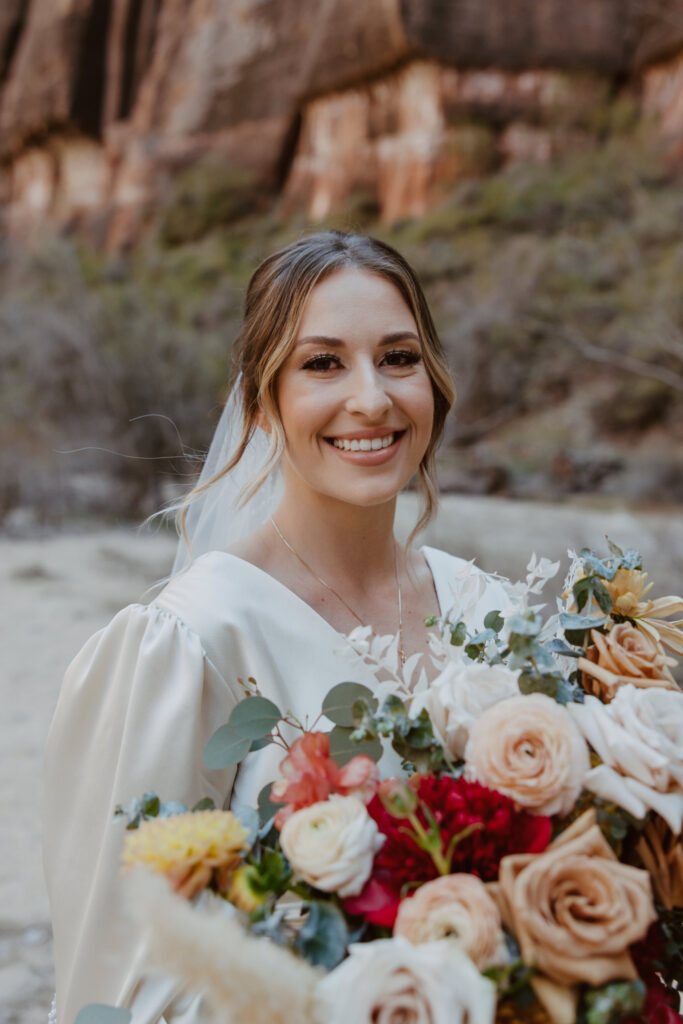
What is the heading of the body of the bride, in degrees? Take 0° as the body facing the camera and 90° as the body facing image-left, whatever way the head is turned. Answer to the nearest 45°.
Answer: approximately 315°
